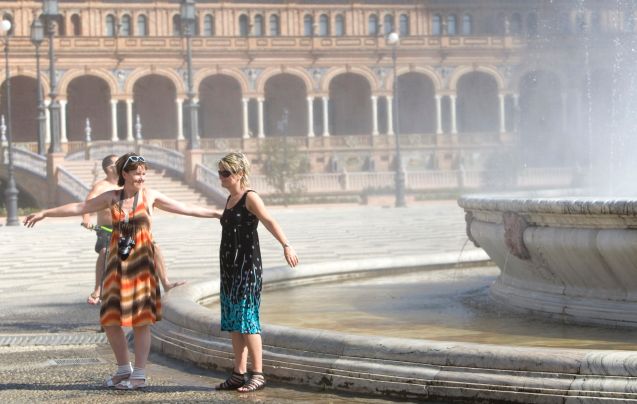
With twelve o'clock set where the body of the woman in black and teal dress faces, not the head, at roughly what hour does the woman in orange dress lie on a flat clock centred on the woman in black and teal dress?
The woman in orange dress is roughly at 2 o'clock from the woman in black and teal dress.

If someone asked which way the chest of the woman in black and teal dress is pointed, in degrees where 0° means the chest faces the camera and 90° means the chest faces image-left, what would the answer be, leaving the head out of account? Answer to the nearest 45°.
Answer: approximately 45°
